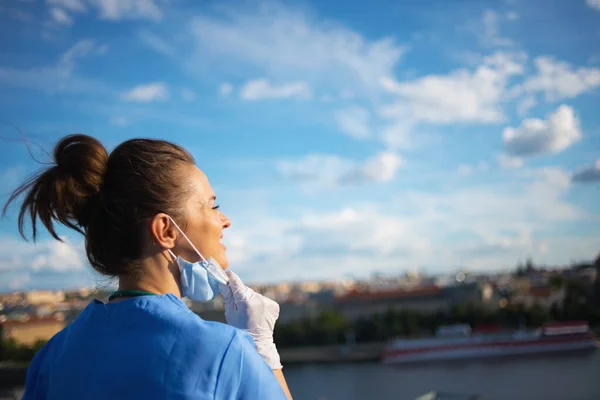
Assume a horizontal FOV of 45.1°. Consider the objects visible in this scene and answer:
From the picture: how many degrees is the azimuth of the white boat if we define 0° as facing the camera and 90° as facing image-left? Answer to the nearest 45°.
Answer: approximately 90°

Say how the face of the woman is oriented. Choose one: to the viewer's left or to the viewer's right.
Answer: to the viewer's right

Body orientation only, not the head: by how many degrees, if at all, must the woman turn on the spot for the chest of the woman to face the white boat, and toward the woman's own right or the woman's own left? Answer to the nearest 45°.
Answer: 0° — they already face it

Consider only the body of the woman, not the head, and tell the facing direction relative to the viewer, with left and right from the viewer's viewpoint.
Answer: facing away from the viewer and to the right of the viewer

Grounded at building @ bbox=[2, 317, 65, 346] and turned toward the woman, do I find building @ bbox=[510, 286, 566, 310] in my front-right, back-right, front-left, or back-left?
back-left

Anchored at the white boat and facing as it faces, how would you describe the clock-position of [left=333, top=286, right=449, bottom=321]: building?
The building is roughly at 2 o'clock from the white boat.

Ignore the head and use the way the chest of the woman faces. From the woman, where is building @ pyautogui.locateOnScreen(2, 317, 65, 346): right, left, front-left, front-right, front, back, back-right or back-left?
front-left

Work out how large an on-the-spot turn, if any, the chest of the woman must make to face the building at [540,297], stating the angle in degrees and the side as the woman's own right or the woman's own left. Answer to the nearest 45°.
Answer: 0° — they already face it

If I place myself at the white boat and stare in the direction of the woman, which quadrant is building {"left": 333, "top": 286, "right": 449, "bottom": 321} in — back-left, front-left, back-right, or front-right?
back-right

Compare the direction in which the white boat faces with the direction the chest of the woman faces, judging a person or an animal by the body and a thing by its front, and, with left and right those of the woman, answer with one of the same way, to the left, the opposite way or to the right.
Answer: to the left

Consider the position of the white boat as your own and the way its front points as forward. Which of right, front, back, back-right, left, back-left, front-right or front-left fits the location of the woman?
left

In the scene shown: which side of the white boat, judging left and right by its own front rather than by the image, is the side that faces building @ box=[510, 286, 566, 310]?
right

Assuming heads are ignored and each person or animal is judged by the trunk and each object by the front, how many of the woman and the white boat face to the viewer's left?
1
